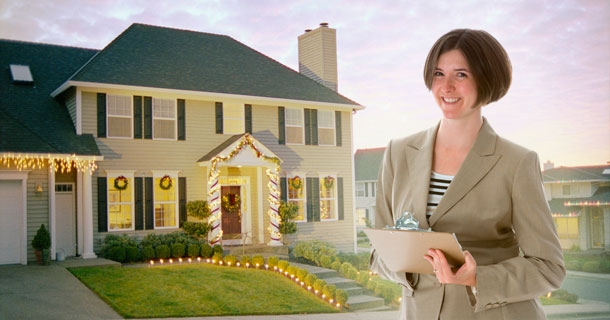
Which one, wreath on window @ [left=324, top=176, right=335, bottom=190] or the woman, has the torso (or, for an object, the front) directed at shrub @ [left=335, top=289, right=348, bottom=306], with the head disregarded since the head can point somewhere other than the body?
the wreath on window

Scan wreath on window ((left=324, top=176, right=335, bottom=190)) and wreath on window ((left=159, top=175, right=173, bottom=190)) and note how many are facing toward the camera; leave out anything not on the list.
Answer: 2

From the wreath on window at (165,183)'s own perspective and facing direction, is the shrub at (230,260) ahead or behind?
ahead

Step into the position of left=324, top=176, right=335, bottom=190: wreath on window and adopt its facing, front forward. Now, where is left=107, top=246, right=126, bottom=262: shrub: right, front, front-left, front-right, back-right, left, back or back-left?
front-right

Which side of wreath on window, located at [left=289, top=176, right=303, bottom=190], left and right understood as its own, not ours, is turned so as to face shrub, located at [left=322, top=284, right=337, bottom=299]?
front

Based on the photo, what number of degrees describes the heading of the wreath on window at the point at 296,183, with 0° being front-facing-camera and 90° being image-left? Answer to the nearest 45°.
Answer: approximately 0°

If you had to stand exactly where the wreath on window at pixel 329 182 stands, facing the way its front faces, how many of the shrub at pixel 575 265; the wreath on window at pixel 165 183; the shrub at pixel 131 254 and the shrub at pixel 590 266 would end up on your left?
2

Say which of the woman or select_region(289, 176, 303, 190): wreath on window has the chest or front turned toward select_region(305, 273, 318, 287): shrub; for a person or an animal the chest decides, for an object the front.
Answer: the wreath on window

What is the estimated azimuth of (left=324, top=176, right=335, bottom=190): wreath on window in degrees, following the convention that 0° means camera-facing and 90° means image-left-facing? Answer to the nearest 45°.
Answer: approximately 0°
